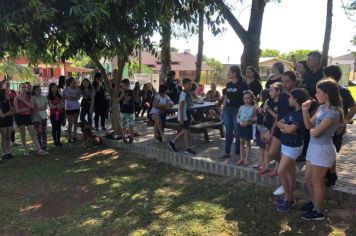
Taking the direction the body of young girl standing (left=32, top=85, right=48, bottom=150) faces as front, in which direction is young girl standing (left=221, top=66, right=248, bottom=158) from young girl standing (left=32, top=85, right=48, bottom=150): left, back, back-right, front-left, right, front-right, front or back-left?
front-left

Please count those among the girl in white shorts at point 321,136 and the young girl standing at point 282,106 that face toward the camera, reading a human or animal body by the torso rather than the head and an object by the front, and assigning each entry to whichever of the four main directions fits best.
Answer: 0

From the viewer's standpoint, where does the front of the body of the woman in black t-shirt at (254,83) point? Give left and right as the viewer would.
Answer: facing the viewer and to the left of the viewer

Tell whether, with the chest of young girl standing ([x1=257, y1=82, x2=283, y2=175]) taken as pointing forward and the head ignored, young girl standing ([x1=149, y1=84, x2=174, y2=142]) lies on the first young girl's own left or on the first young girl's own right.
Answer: on the first young girl's own right

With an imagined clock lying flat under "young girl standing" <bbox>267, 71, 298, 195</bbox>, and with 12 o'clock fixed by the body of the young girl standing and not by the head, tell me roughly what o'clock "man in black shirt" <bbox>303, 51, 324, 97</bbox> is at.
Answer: The man in black shirt is roughly at 4 o'clock from the young girl standing.

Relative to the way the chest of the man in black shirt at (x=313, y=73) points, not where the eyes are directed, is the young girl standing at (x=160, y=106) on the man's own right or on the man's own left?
on the man's own right

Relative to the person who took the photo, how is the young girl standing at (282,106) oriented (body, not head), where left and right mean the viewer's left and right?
facing to the left of the viewer

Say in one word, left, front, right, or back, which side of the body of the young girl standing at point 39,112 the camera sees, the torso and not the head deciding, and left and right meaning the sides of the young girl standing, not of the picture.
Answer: front

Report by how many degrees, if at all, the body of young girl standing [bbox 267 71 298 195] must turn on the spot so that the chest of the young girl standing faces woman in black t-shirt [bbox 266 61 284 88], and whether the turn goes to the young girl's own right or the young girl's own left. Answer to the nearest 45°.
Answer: approximately 90° to the young girl's own right
